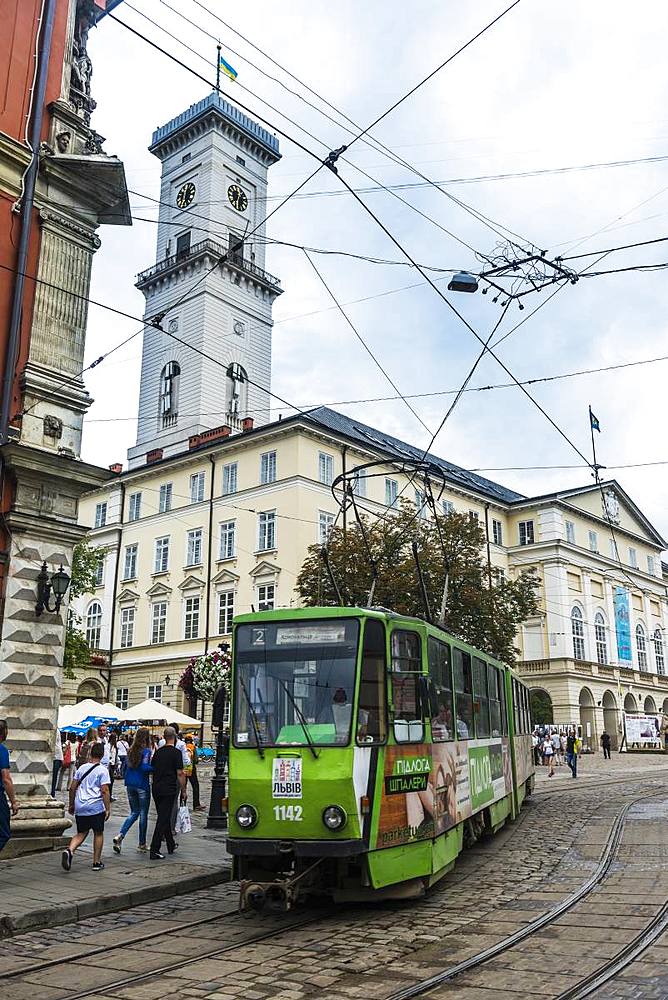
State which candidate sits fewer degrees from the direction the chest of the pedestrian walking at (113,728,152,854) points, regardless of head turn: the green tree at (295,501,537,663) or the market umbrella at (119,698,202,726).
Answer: the green tree

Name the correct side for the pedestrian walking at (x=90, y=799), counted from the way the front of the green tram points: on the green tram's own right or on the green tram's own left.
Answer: on the green tram's own right

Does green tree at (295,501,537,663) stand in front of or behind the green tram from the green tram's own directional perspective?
behind

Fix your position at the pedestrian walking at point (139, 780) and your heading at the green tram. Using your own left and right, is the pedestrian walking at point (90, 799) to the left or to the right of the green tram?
right
